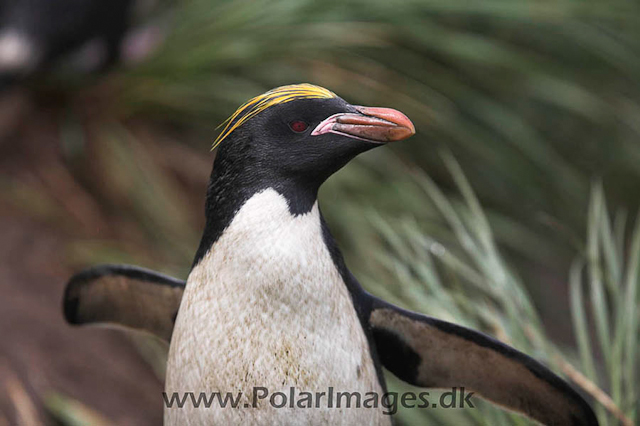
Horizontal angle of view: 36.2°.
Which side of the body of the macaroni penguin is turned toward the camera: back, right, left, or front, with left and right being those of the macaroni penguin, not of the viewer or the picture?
front

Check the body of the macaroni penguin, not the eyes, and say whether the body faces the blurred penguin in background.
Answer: no
